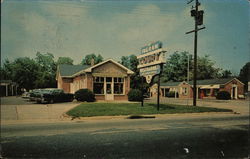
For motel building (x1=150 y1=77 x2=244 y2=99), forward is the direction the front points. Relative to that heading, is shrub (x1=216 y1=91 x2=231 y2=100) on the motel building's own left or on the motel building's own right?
on the motel building's own left

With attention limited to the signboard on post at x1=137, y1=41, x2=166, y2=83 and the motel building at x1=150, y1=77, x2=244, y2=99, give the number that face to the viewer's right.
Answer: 0

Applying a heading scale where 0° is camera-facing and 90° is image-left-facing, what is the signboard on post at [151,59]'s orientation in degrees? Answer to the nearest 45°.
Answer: approximately 45°

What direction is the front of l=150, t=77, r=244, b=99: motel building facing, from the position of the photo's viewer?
facing the viewer and to the left of the viewer

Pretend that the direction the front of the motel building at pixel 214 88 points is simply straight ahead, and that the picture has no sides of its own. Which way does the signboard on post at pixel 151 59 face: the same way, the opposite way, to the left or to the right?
the same way

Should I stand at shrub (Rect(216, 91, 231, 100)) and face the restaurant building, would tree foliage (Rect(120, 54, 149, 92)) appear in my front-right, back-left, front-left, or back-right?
front-right

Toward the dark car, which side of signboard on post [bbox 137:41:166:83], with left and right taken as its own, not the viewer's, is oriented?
right
